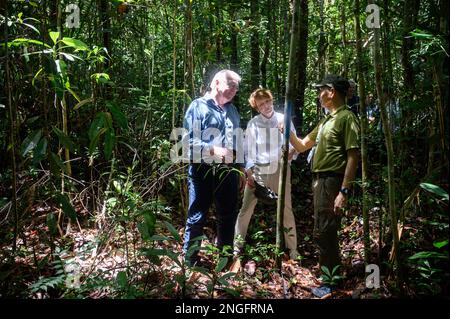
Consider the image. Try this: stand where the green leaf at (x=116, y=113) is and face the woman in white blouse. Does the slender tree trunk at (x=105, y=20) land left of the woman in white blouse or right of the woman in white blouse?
left

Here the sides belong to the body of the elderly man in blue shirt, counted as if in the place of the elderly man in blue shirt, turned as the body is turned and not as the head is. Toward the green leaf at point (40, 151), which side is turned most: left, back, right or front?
right

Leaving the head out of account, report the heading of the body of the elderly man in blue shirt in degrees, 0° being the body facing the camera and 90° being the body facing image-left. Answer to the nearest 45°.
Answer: approximately 315°

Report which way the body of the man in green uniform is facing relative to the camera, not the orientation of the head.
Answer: to the viewer's left

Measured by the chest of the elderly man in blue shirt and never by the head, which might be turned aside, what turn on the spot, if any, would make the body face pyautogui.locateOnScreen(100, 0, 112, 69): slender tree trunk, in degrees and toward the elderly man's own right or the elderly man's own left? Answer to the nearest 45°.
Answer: approximately 180°

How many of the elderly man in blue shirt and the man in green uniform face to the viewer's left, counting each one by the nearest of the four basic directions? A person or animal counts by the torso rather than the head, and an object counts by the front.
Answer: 1

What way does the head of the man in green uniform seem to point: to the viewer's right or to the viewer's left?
to the viewer's left
